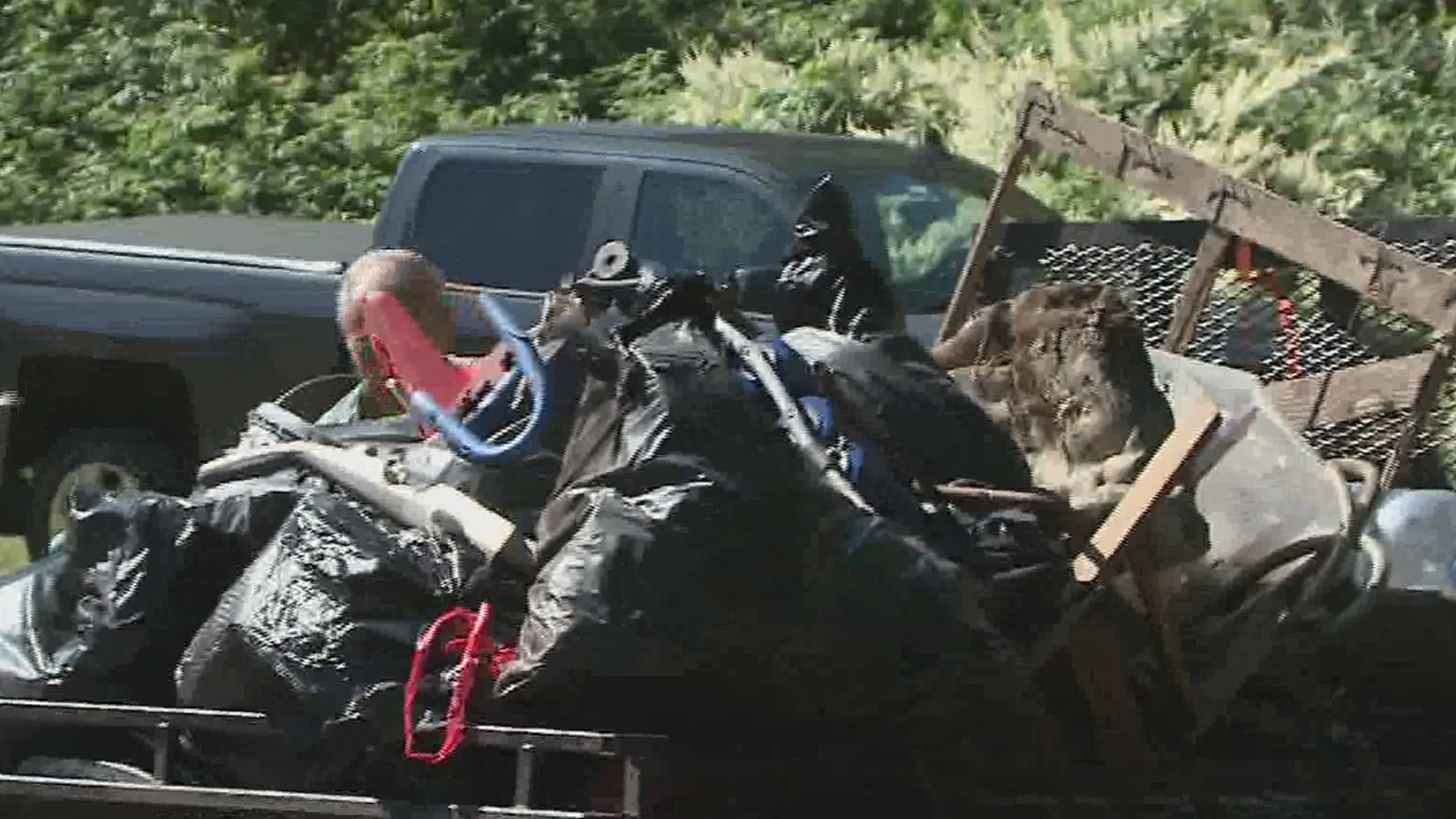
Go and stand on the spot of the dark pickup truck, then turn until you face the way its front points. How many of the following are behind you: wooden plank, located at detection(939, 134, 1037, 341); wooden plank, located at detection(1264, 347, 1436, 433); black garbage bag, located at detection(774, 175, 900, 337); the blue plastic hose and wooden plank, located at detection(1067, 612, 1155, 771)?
0

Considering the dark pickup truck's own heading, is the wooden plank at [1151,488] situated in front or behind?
in front

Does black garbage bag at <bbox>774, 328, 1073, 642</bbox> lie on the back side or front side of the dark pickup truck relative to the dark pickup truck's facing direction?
on the front side

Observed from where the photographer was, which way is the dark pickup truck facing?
facing the viewer and to the right of the viewer

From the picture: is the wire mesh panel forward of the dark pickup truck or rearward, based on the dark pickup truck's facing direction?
forward

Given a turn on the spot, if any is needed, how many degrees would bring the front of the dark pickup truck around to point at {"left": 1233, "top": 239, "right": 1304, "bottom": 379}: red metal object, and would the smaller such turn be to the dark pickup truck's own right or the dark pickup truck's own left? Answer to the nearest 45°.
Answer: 0° — it already faces it

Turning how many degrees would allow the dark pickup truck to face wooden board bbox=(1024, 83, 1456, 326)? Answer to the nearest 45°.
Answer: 0° — it already faces it

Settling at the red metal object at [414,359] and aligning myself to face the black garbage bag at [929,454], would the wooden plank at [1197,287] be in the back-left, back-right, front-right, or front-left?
front-left

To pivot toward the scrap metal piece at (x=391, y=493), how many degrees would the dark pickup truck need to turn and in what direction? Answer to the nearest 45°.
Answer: approximately 45° to its right
